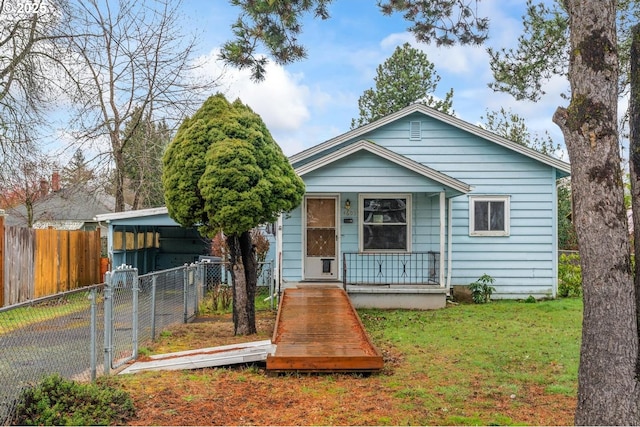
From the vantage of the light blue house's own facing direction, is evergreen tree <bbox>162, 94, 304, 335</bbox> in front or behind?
in front

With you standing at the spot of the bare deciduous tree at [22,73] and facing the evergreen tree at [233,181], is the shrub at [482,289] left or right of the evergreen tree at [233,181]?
left

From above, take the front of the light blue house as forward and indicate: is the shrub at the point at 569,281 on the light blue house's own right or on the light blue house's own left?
on the light blue house's own left

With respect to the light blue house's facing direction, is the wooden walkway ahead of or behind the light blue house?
ahead

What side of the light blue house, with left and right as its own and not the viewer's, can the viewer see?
front

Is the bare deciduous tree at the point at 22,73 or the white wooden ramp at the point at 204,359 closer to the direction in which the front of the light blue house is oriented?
the white wooden ramp

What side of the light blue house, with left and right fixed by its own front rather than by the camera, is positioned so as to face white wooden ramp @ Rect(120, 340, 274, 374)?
front

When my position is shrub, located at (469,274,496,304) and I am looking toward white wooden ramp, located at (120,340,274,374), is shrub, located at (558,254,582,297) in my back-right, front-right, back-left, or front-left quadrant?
back-left

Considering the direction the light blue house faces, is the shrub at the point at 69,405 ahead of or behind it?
ahead

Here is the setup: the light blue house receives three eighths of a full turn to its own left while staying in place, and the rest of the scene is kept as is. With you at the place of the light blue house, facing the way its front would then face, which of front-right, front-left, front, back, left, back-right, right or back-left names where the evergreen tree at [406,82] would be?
front-left
